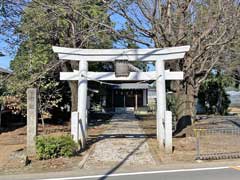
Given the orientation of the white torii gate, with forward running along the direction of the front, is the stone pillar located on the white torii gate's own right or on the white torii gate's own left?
on the white torii gate's own right

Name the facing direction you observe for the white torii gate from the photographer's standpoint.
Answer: facing the viewer

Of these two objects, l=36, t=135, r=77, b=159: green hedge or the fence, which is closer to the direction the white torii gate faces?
the green hedge

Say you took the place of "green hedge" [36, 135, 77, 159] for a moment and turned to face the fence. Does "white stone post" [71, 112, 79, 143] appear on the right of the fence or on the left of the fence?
left

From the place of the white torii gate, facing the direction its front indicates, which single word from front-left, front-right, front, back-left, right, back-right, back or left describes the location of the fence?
left

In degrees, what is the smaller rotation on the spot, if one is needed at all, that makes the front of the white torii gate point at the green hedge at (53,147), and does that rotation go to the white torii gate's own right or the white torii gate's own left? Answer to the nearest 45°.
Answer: approximately 45° to the white torii gate's own right

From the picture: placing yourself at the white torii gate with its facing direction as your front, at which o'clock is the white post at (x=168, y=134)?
The white post is roughly at 10 o'clock from the white torii gate.
